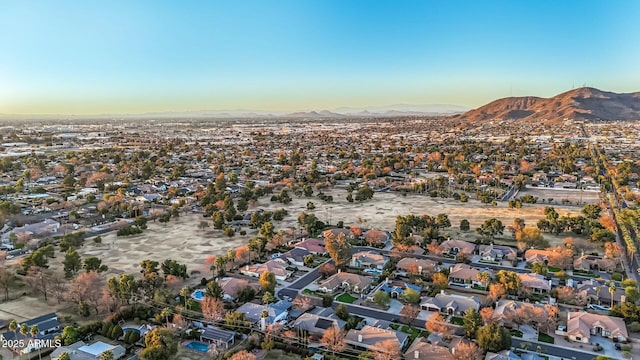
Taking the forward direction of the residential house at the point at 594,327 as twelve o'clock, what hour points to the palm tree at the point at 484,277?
The palm tree is roughly at 4 o'clock from the residential house.

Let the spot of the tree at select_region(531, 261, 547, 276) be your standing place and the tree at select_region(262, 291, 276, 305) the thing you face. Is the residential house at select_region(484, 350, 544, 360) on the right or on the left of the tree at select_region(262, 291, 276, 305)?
left

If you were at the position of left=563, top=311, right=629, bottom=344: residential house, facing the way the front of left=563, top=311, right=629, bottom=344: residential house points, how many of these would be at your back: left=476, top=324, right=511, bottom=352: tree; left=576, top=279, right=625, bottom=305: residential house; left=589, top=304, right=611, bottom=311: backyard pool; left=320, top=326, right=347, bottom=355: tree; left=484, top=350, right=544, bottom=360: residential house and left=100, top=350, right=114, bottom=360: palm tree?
2

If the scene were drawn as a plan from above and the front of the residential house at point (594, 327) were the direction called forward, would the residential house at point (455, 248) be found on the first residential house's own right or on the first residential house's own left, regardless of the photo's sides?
on the first residential house's own right

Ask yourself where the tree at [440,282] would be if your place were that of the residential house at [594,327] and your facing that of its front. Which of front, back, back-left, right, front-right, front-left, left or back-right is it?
right

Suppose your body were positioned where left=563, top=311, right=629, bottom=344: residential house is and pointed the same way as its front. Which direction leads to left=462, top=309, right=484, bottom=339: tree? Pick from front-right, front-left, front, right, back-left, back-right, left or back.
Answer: front-right

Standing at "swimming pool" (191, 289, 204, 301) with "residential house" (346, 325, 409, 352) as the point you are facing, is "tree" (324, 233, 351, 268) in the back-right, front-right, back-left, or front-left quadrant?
front-left

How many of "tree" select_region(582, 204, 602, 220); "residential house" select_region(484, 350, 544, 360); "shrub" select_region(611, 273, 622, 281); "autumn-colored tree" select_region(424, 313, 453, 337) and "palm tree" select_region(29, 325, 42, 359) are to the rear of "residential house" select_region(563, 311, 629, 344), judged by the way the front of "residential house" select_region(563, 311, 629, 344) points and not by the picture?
2

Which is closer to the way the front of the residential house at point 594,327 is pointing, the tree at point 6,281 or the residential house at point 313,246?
the tree

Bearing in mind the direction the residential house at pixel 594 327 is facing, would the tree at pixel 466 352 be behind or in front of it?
in front

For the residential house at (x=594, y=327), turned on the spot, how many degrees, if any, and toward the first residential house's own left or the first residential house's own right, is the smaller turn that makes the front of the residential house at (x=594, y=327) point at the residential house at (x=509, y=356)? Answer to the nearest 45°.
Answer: approximately 45° to the first residential house's own right

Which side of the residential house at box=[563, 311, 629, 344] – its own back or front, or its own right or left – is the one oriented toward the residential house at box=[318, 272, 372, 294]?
right

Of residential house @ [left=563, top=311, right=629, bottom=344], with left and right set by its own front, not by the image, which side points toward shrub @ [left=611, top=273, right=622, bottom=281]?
back

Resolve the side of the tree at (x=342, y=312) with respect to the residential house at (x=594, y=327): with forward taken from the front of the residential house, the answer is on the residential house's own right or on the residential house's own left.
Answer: on the residential house's own right

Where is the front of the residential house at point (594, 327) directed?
toward the camera

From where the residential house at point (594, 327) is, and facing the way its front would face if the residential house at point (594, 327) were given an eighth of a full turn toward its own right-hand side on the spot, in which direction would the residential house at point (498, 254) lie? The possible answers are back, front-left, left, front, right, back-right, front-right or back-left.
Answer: right

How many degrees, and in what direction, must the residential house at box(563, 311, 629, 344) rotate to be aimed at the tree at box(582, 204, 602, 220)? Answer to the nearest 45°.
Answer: approximately 180°
